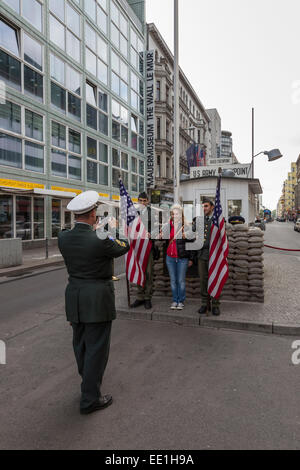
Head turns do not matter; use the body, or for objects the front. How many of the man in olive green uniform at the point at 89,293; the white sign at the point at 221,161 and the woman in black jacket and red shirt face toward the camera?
2

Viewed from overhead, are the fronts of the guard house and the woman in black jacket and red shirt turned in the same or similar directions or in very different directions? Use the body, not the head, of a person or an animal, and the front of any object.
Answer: same or similar directions

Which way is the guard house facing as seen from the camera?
toward the camera

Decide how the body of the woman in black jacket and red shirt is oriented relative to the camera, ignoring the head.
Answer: toward the camera

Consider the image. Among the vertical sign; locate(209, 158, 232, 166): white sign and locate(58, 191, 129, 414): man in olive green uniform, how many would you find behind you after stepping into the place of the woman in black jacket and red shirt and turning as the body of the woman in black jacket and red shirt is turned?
2

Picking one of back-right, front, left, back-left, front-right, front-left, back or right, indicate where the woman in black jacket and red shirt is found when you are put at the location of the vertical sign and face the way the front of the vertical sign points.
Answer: front

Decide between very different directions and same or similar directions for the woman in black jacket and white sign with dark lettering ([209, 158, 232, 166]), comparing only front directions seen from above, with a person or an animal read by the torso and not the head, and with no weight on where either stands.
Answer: same or similar directions

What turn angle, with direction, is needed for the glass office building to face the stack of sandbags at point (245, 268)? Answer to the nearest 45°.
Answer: approximately 45° to its right

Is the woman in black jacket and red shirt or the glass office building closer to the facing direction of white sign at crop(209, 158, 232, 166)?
the woman in black jacket and red shirt

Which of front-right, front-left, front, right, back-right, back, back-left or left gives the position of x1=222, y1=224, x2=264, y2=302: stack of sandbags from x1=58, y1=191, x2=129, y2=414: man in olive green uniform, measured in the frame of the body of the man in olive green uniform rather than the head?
front

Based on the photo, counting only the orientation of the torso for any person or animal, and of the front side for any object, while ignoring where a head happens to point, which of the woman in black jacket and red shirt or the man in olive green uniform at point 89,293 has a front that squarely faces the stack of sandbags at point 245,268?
the man in olive green uniform

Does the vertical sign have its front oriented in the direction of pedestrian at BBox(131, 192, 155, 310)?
yes

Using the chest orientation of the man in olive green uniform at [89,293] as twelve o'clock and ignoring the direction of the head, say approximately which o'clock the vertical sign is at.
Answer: The vertical sign is roughly at 11 o'clock from the man in olive green uniform.

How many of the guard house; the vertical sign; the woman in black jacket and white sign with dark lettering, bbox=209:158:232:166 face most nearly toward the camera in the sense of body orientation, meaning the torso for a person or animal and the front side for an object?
4
